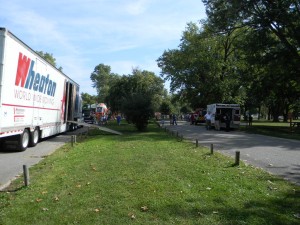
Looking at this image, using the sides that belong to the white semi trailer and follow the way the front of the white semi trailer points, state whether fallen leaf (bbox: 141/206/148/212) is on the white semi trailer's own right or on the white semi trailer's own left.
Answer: on the white semi trailer's own right

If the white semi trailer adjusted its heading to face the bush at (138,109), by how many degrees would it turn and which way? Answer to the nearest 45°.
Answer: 0° — it already faces it

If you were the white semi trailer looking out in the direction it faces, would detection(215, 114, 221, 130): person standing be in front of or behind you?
in front

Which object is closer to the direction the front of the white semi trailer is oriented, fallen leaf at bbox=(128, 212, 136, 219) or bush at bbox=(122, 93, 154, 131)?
the bush

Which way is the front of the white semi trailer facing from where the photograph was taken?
facing away from the viewer and to the right of the viewer

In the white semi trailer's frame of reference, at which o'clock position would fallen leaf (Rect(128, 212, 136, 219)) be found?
The fallen leaf is roughly at 4 o'clock from the white semi trailer.

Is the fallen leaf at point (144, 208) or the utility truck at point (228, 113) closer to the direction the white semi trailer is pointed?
the utility truck
